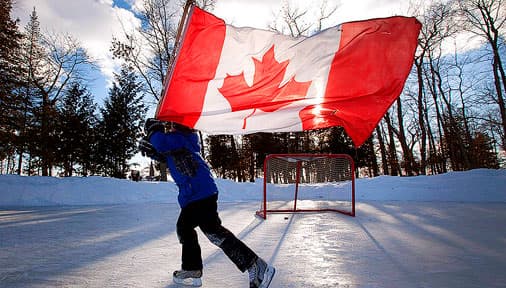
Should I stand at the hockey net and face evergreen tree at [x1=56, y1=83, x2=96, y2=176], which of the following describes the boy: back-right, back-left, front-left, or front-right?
back-left

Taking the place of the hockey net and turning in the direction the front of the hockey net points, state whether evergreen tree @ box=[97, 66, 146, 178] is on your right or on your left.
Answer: on your right

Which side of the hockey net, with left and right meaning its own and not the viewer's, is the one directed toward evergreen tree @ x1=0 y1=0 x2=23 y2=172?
right

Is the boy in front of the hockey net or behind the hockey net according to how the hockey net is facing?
in front
